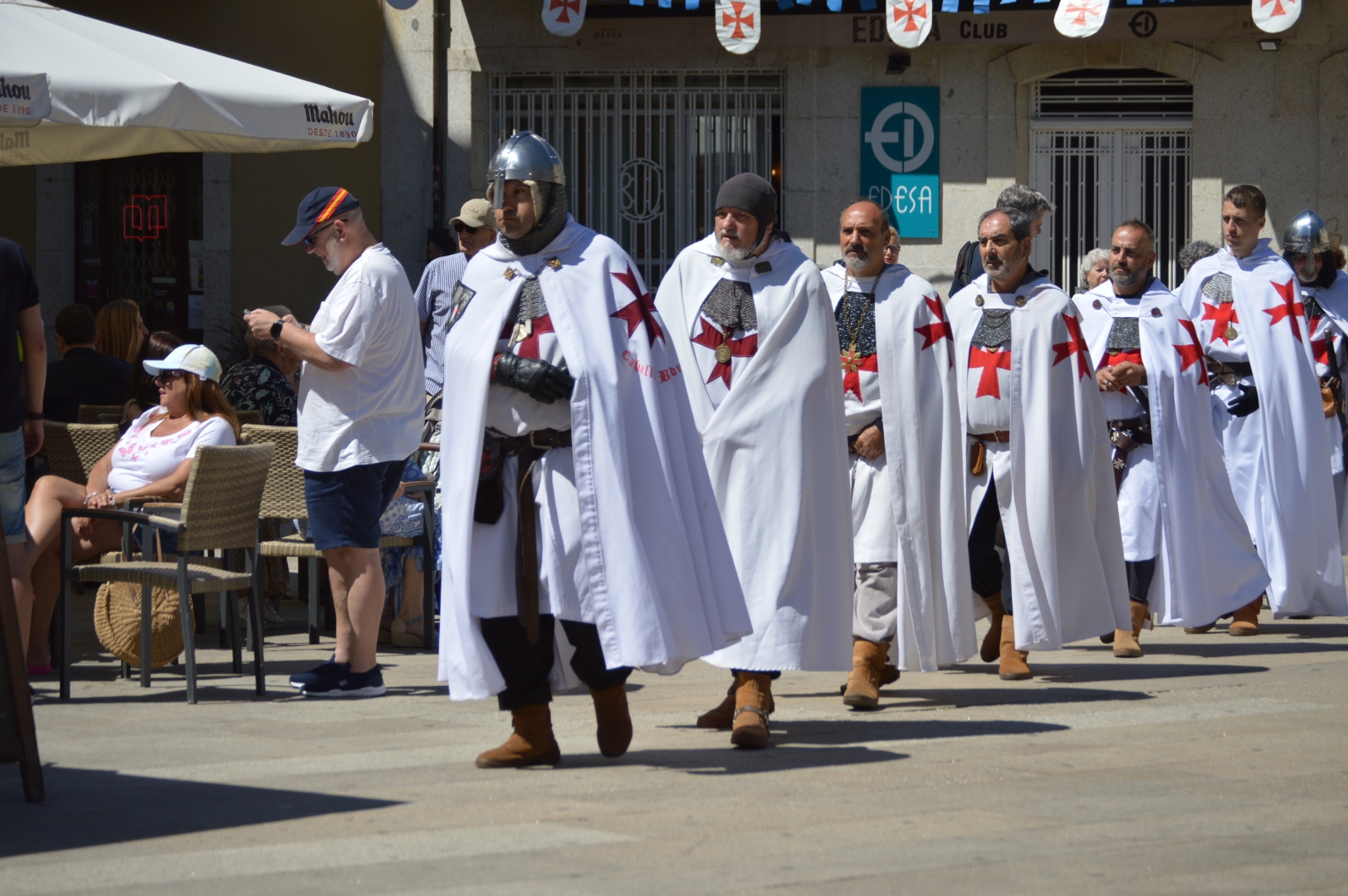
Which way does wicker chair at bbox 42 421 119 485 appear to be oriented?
away from the camera

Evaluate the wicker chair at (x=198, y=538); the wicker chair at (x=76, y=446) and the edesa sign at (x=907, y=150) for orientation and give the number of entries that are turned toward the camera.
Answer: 1

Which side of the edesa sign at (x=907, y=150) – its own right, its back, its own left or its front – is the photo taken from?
front

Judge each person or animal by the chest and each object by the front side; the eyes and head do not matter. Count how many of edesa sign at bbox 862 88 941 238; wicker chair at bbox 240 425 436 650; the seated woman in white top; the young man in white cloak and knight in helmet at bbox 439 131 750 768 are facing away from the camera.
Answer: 0

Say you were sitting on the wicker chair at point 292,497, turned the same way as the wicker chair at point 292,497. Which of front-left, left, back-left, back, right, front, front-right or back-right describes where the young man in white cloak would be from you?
front-left

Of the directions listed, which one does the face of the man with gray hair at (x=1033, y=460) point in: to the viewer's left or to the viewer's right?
to the viewer's left

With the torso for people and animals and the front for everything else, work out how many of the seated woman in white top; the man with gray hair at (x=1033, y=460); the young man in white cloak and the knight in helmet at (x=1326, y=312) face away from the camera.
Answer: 0

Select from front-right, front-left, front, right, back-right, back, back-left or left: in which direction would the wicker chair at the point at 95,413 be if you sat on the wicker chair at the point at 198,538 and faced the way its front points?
front-right

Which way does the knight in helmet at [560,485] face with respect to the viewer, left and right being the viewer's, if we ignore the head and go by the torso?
facing the viewer and to the left of the viewer

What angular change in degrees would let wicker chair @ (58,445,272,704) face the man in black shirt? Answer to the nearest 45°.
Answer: approximately 45° to its right

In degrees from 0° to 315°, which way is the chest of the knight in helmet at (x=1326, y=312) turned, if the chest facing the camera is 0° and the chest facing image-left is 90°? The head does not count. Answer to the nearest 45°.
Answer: approximately 45°

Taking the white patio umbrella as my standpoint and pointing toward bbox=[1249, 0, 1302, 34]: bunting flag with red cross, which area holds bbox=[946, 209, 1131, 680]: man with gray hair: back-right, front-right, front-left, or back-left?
front-right

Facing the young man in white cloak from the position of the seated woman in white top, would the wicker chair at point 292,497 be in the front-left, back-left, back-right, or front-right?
front-left

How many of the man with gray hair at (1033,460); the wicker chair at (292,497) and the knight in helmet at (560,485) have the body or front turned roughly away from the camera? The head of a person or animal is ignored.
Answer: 0

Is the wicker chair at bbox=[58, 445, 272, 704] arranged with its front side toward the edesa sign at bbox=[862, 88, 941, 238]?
no

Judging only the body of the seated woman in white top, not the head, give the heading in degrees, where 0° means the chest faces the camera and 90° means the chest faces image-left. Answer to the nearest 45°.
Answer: approximately 45°
